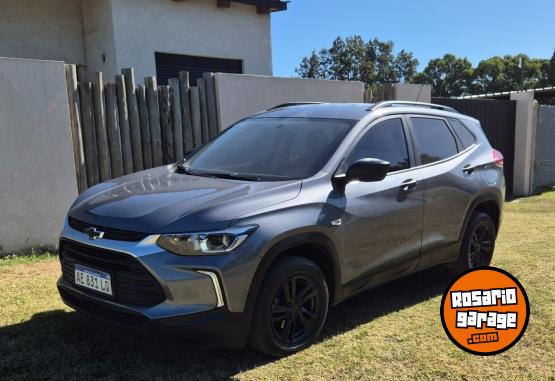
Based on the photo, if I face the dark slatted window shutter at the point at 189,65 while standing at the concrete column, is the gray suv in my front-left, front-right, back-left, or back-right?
front-left

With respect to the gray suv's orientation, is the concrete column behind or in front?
behind

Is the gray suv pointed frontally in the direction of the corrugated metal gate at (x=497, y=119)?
no

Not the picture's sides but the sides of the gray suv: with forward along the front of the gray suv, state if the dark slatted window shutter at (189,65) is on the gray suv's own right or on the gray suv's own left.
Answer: on the gray suv's own right

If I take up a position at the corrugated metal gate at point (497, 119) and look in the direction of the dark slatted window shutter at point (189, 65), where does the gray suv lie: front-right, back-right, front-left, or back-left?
front-left

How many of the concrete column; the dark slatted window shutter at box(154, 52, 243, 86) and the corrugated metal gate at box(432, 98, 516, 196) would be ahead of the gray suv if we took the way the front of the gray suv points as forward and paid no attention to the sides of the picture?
0

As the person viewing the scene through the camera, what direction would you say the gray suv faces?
facing the viewer and to the left of the viewer

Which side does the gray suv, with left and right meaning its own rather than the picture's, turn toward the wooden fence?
right
